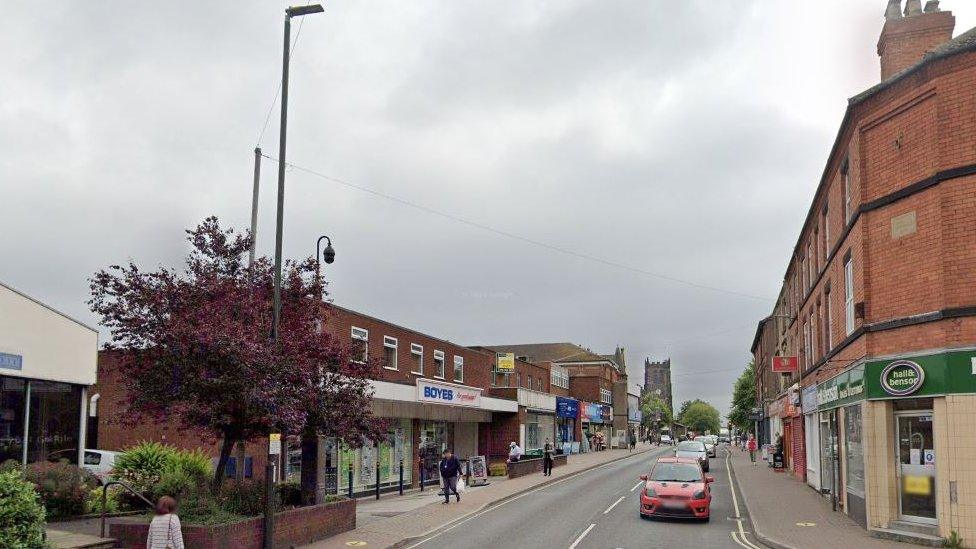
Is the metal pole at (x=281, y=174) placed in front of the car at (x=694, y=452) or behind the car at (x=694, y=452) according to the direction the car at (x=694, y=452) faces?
in front

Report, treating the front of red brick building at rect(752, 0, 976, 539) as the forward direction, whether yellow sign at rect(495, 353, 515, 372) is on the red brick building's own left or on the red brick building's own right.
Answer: on the red brick building's own right

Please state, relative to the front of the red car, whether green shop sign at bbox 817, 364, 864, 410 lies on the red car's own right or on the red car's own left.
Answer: on the red car's own left

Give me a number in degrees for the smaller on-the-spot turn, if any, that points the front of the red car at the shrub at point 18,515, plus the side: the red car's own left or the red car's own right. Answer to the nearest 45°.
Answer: approximately 45° to the red car's own right

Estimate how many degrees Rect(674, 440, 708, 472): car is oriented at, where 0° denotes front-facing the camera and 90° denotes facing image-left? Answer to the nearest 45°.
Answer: approximately 0°

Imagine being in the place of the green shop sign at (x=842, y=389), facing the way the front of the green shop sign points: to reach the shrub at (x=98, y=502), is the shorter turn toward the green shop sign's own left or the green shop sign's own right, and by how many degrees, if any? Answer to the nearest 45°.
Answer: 0° — it already faces it

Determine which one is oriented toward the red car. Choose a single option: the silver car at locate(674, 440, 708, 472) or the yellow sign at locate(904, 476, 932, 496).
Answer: the silver car

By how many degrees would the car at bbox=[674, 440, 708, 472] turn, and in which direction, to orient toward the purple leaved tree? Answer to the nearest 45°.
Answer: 0° — it already faces it

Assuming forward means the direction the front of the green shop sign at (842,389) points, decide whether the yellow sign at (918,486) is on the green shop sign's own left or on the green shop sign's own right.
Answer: on the green shop sign's own left
